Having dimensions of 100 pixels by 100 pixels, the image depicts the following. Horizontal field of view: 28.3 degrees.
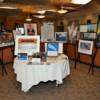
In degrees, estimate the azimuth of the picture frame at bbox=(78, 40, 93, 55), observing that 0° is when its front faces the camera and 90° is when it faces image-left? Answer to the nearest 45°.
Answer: approximately 0°

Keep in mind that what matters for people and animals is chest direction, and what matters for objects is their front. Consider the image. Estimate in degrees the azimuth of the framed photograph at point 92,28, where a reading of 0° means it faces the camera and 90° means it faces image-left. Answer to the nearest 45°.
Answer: approximately 0°

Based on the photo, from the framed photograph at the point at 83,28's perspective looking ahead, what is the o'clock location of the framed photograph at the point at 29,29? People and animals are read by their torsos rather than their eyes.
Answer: the framed photograph at the point at 29,29 is roughly at 2 o'clock from the framed photograph at the point at 83,28.

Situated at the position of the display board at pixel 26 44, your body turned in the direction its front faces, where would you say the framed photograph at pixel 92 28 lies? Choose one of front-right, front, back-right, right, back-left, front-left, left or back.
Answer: back-left

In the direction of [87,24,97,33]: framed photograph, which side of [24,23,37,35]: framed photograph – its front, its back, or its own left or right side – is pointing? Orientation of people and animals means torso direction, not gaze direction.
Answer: left

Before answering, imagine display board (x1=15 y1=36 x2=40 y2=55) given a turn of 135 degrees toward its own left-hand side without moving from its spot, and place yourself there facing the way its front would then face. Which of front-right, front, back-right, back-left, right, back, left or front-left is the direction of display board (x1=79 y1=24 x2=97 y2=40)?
front

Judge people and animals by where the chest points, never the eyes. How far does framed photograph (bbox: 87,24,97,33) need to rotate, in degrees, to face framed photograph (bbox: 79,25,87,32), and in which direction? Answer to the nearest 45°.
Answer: approximately 135° to its right

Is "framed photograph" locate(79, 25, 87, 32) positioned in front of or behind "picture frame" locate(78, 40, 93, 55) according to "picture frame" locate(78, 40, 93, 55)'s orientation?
behind
